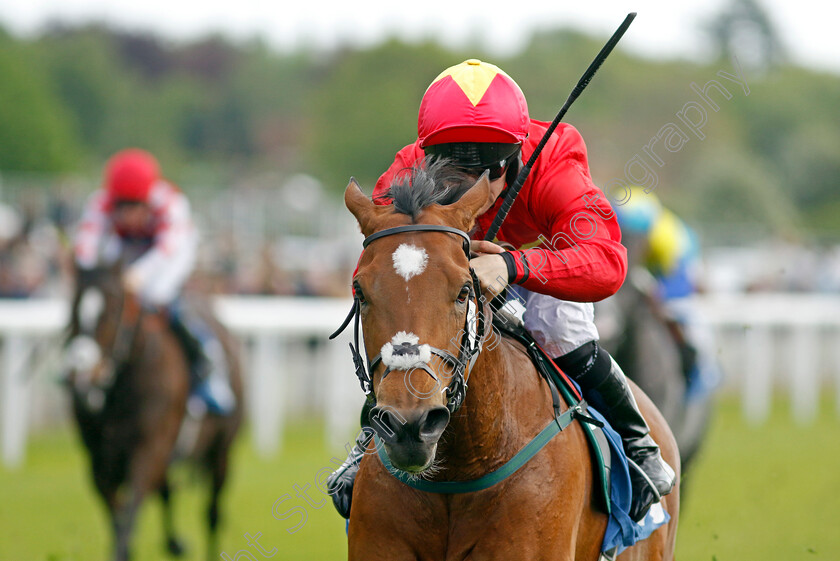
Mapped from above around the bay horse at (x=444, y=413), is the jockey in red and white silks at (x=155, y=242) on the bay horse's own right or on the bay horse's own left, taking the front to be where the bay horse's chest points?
on the bay horse's own right

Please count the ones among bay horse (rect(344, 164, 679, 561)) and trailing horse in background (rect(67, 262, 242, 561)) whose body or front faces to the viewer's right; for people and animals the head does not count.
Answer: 0

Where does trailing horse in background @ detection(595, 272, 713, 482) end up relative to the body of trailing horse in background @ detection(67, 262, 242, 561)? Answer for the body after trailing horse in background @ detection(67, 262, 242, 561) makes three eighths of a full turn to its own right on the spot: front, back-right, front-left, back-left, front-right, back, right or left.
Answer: right

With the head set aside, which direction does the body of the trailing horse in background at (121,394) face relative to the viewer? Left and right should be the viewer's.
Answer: facing the viewer and to the left of the viewer

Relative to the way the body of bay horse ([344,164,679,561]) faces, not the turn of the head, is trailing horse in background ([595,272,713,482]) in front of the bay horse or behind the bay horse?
behind

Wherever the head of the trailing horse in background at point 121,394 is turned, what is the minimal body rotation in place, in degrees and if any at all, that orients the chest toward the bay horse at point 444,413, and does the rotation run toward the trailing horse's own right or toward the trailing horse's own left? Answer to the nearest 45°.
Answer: approximately 45° to the trailing horse's own left
